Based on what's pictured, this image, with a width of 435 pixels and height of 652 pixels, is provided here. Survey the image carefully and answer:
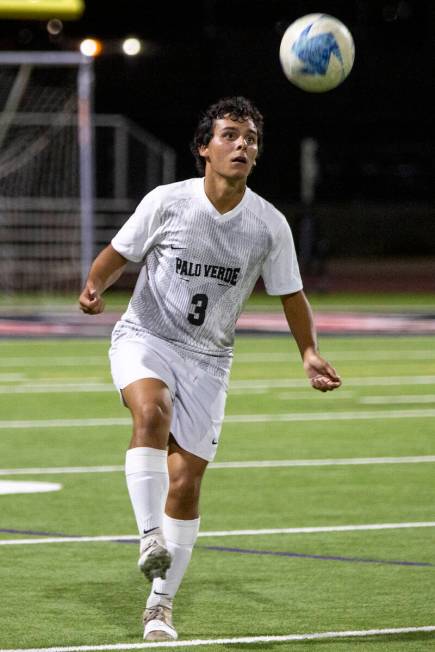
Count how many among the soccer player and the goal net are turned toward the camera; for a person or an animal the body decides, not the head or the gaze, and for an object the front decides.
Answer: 2

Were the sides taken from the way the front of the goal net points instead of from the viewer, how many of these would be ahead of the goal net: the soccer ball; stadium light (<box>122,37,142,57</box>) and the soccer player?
2

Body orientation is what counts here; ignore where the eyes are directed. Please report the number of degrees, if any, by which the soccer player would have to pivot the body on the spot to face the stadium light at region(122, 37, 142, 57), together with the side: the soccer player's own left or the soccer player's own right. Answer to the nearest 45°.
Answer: approximately 180°

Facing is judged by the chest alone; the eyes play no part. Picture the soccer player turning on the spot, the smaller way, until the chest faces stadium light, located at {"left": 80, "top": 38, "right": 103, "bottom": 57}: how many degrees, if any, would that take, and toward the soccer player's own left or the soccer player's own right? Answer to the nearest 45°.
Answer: approximately 180°

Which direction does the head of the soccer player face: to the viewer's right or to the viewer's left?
to the viewer's right

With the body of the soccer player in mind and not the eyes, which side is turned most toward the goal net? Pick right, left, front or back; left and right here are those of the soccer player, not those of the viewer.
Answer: back
